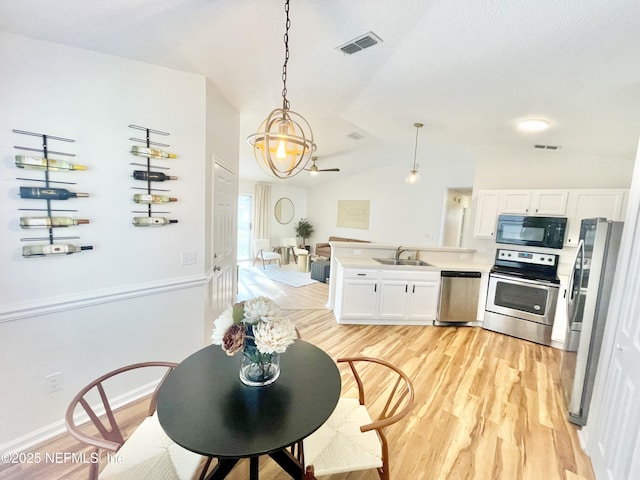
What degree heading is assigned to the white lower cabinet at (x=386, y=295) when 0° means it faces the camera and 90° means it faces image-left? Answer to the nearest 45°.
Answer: approximately 0°

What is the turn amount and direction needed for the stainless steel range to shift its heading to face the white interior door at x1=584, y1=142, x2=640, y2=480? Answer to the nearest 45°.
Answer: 0° — it already faces it

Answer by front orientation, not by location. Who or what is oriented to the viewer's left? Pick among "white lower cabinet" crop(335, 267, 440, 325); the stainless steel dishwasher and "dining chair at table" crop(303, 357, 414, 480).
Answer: the dining chair at table

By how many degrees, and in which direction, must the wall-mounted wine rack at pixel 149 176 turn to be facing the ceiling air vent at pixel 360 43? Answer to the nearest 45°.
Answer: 0° — it already faces it

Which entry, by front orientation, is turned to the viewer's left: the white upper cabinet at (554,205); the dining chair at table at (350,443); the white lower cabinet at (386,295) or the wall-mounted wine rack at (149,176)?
the dining chair at table

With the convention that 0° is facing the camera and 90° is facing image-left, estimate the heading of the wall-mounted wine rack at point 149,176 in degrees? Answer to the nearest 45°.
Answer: approximately 315°

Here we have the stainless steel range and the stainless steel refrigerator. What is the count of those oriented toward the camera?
1

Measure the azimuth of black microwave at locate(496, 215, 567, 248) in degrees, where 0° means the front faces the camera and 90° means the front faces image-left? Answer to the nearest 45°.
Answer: approximately 0°

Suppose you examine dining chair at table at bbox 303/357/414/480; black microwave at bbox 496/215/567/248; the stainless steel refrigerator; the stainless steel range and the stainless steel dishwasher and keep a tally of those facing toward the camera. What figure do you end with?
3
